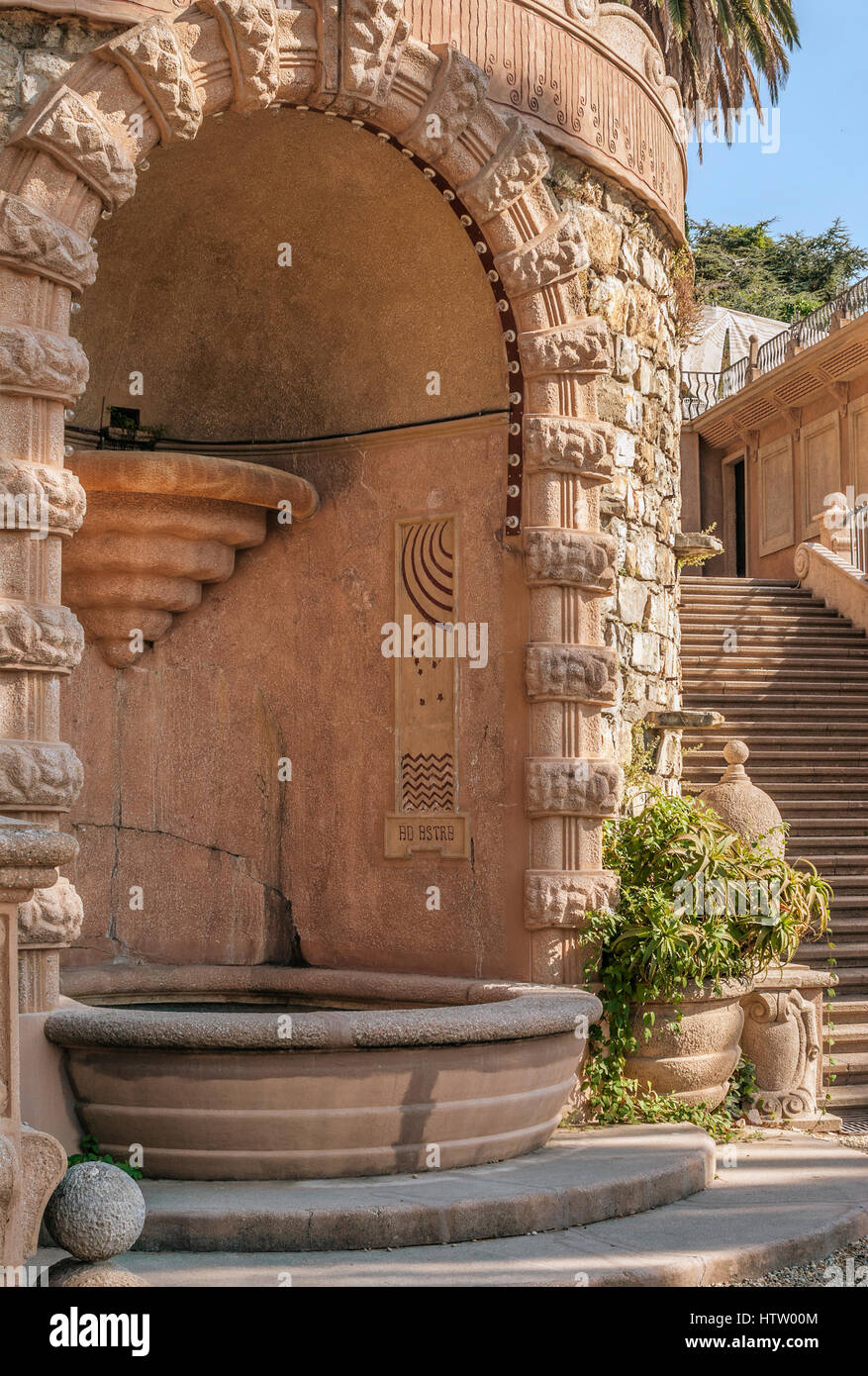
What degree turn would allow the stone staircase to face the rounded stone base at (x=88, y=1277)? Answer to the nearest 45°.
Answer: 0° — it already faces it

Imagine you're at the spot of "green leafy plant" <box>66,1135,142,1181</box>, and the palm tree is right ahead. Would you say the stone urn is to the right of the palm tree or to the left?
right

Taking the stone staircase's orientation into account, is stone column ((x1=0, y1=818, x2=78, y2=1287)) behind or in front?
in front

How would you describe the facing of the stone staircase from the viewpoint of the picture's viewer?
facing the viewer

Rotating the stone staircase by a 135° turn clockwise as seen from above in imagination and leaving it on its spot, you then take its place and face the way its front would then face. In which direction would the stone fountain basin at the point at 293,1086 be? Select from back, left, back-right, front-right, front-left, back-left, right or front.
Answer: back-left

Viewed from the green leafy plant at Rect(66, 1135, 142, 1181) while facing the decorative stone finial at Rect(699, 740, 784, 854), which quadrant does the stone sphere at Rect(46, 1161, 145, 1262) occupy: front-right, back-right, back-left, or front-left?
back-right

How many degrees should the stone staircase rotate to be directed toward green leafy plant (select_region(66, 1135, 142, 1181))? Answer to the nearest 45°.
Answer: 0° — it already faces it
